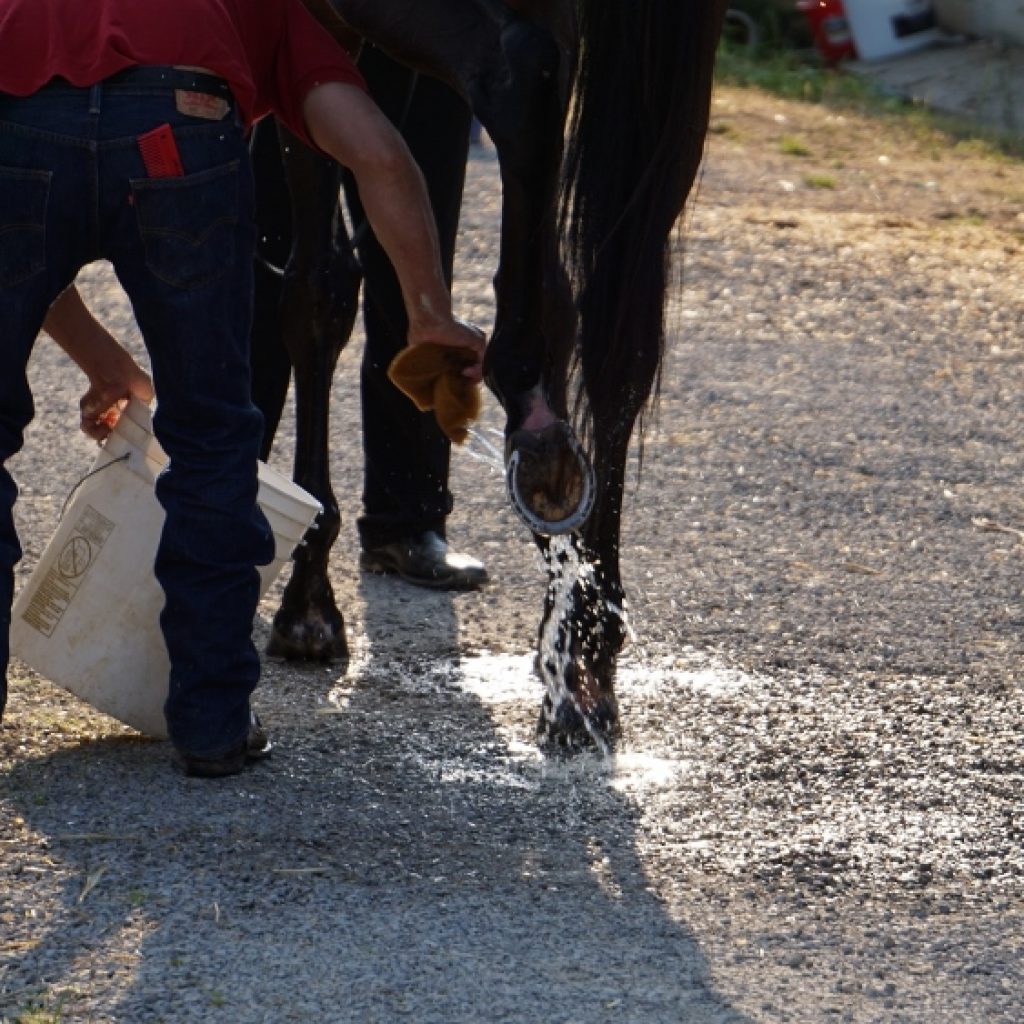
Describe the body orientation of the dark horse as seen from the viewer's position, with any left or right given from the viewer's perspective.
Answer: facing away from the viewer and to the left of the viewer

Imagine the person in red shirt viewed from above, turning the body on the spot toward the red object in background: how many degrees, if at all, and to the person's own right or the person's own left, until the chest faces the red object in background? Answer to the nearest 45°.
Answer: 0° — they already face it

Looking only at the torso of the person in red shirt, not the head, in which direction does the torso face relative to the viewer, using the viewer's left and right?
facing away from the viewer

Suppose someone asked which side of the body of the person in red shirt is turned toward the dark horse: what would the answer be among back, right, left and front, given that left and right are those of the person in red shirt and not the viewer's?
right

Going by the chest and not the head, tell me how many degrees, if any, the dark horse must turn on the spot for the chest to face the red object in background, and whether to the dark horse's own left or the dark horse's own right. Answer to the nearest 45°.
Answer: approximately 45° to the dark horse's own right

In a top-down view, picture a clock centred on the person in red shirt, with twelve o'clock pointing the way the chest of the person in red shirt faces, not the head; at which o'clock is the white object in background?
The white object in background is roughly at 1 o'clock from the person in red shirt.
